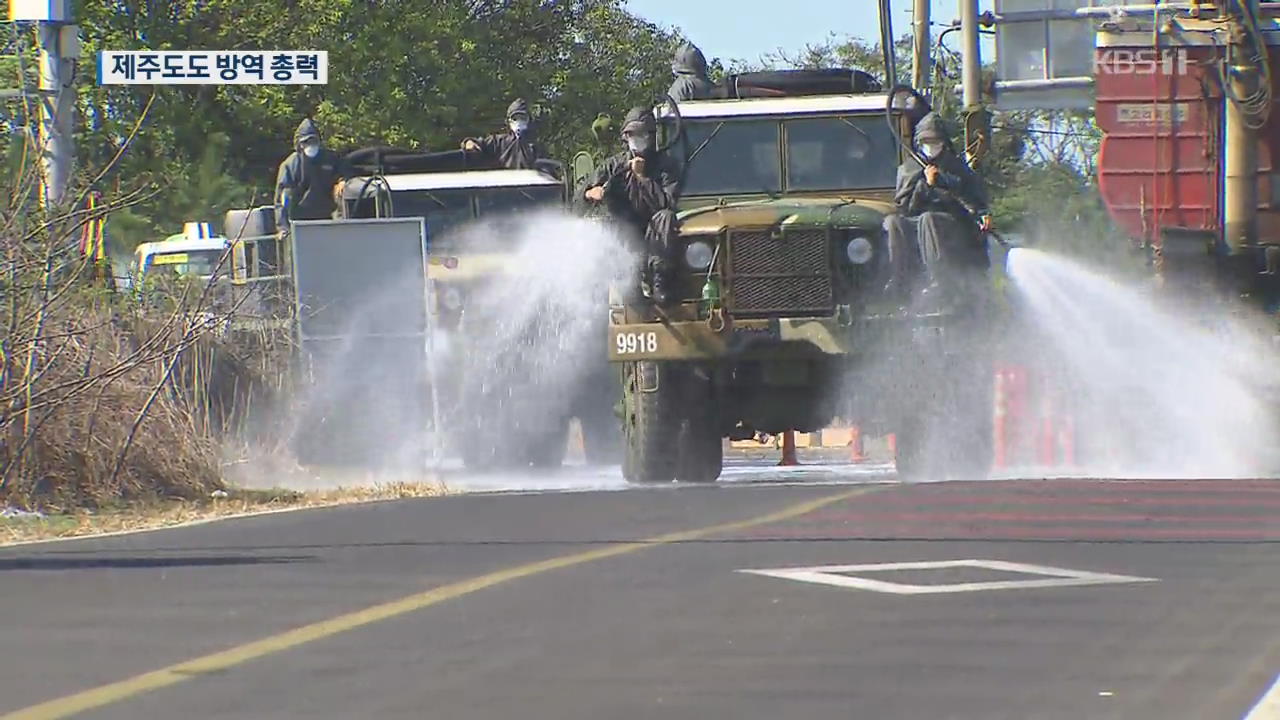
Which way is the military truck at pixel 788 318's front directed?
toward the camera

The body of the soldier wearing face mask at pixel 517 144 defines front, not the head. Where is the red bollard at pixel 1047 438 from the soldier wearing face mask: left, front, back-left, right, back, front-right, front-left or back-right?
front-left

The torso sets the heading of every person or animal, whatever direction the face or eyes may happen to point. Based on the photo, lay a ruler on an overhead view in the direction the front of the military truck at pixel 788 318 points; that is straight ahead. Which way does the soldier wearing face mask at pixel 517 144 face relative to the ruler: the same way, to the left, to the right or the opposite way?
the same way

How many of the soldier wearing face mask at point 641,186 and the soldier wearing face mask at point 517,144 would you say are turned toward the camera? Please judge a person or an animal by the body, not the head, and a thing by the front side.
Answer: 2

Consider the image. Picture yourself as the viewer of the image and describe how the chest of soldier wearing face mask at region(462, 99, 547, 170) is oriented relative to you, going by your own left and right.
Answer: facing the viewer

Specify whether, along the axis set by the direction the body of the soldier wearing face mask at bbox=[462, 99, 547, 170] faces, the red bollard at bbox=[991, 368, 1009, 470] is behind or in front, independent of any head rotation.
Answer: in front

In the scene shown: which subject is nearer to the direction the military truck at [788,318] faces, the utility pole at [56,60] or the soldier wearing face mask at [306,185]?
the utility pole

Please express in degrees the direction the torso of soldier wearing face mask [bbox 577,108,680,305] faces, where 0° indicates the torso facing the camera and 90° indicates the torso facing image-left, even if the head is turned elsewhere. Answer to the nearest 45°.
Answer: approximately 0°

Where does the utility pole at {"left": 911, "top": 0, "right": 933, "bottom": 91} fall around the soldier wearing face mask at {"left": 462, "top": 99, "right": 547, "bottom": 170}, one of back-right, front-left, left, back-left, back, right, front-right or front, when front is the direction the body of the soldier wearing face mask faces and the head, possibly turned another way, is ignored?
back-left

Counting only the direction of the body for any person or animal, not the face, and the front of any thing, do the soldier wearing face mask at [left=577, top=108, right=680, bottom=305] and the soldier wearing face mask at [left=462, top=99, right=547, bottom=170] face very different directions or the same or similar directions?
same or similar directions
